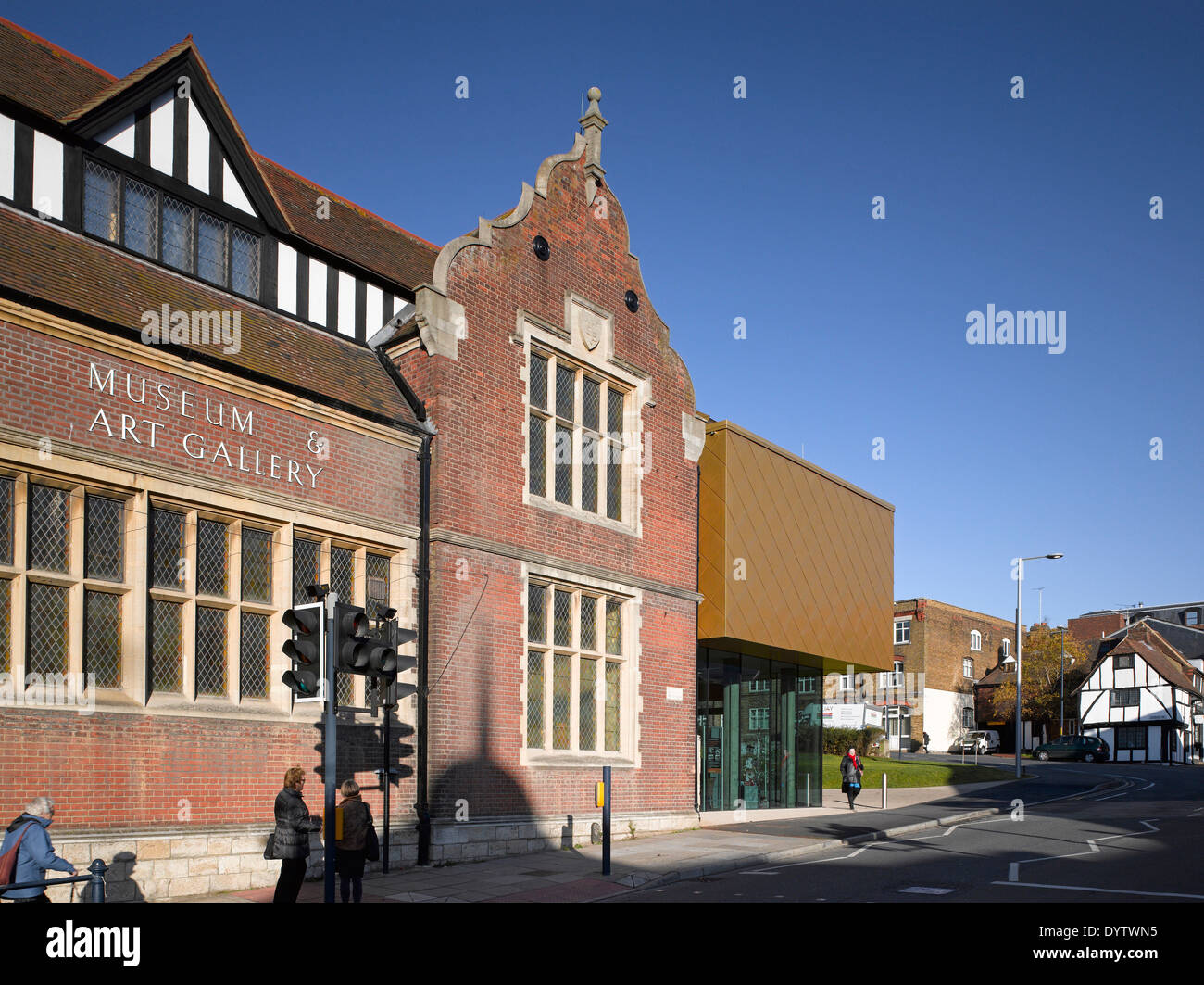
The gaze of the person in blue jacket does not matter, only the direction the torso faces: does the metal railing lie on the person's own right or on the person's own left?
on the person's own right

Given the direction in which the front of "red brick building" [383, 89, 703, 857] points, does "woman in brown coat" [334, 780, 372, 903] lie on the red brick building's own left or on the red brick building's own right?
on the red brick building's own right

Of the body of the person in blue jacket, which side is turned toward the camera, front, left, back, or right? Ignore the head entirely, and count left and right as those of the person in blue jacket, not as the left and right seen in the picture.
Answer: right

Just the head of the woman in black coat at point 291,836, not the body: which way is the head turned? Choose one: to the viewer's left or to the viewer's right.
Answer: to the viewer's right

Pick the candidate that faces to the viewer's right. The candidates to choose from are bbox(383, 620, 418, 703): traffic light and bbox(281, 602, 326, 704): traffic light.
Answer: bbox(383, 620, 418, 703): traffic light

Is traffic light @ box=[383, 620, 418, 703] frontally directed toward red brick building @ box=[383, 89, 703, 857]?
no

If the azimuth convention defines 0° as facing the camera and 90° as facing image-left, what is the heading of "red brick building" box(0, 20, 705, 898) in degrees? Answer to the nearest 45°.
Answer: approximately 315°

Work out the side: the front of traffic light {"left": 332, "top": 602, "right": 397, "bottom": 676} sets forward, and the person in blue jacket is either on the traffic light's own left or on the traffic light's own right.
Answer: on the traffic light's own right

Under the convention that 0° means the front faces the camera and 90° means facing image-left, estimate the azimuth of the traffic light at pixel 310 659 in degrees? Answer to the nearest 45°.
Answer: approximately 45°

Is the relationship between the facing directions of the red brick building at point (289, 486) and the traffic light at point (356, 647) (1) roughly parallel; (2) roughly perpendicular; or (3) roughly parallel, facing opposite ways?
roughly parallel

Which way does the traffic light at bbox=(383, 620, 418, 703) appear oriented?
to the viewer's right

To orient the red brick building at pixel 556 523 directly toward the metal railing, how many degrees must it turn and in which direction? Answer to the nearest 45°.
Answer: approximately 45° to its right

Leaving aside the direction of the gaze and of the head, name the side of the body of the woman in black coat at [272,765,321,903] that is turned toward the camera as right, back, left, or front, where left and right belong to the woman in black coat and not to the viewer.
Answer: right
